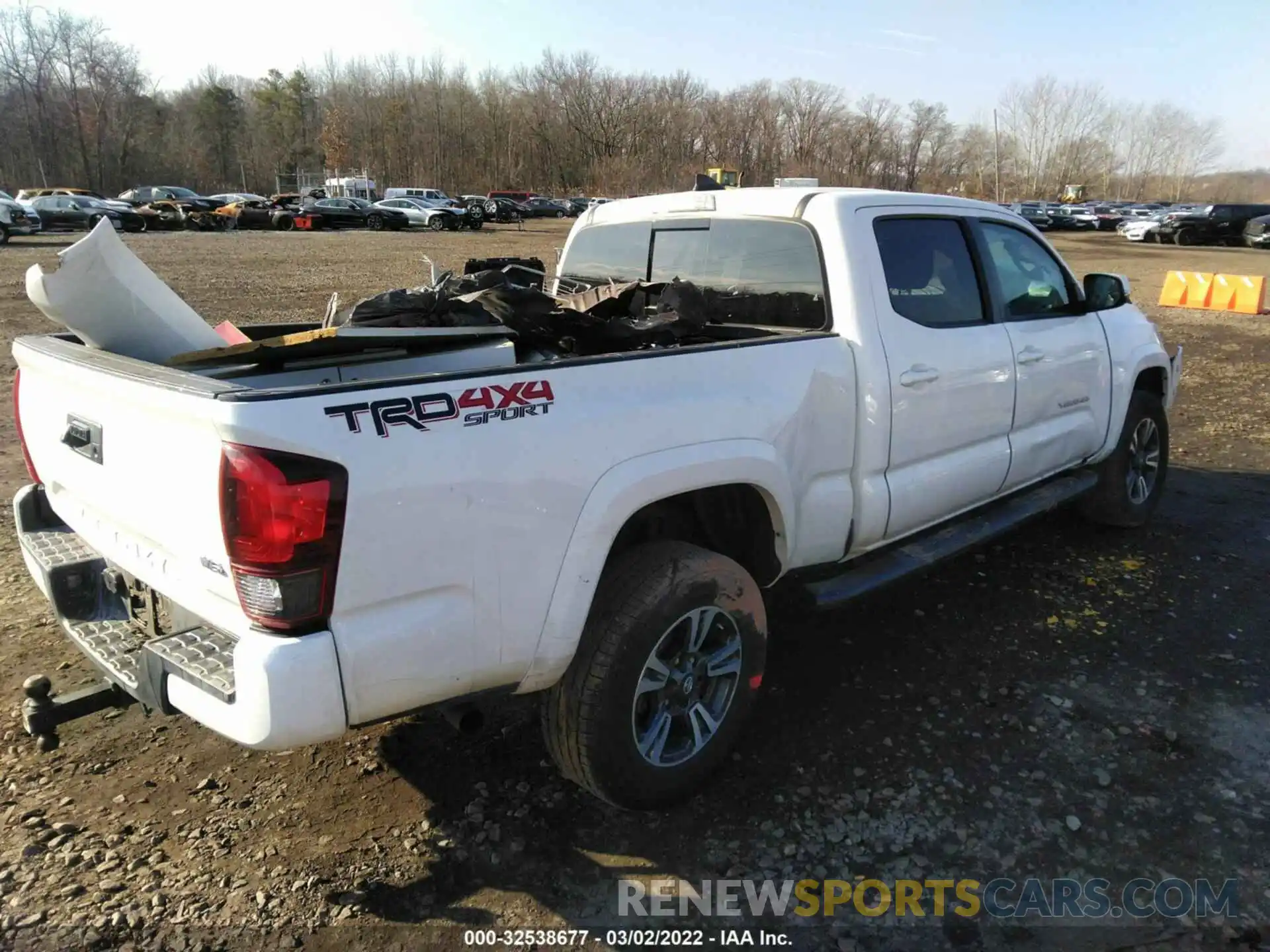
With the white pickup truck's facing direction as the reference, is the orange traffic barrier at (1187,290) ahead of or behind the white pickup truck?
ahead

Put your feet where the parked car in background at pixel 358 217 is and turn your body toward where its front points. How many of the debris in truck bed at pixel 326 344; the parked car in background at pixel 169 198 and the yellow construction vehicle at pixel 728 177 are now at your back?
1

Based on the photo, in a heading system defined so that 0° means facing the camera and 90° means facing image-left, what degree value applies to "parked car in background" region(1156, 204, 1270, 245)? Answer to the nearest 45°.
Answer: approximately 45°

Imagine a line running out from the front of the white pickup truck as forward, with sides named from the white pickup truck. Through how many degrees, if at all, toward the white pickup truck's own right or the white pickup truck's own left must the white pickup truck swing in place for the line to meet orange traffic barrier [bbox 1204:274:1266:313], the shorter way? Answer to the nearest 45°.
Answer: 0° — it already faces it

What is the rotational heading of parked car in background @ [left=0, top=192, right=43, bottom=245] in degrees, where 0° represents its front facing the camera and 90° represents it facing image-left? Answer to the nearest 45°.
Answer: approximately 315°

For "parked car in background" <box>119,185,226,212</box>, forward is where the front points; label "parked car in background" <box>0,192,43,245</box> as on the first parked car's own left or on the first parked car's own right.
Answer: on the first parked car's own right

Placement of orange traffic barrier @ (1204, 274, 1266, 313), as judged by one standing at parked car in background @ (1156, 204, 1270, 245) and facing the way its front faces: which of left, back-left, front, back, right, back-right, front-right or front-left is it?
front-left
